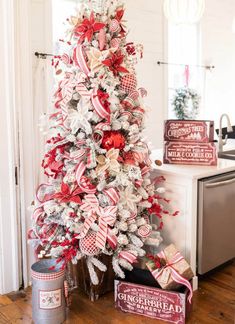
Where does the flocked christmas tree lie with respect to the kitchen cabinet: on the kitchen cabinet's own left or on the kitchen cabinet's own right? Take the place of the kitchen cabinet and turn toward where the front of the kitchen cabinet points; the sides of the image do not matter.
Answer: on the kitchen cabinet's own right

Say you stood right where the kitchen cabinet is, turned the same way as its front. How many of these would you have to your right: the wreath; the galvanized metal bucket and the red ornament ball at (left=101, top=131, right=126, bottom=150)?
2

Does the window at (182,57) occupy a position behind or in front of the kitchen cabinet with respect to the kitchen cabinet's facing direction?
behind

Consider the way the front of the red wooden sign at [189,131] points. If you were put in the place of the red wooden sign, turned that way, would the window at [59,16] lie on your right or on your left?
on your right

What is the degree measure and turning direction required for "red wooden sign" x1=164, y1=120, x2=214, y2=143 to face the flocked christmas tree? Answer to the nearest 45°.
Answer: approximately 45° to its right

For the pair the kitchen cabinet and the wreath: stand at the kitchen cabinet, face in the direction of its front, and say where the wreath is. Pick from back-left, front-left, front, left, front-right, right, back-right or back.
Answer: back-left

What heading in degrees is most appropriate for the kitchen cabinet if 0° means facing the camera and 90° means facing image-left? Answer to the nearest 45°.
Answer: approximately 315°

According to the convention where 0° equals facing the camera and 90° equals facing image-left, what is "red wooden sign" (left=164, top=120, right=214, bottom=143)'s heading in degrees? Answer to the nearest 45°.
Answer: approximately 0°

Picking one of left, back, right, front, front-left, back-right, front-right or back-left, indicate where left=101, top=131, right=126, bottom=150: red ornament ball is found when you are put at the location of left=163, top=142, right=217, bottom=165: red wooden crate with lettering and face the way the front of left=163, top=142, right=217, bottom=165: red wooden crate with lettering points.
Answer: front-right

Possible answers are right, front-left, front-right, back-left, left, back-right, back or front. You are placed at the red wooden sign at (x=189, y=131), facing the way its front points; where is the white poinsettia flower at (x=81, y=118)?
front-right
